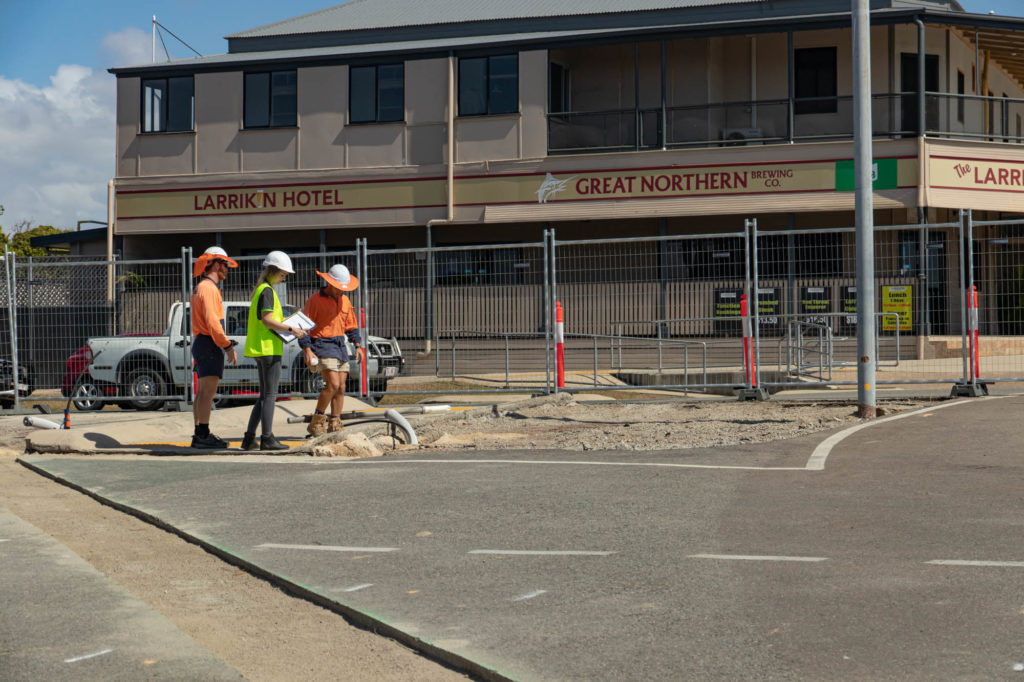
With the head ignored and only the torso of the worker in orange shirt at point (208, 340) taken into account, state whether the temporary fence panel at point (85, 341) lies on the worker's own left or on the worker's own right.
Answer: on the worker's own left

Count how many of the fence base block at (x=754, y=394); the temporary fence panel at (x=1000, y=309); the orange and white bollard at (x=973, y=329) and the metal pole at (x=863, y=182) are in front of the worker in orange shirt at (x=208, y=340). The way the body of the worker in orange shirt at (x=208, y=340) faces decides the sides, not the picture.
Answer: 4

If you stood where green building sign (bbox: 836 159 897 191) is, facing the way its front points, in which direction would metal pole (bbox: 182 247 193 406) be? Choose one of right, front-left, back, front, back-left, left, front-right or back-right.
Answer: front-right

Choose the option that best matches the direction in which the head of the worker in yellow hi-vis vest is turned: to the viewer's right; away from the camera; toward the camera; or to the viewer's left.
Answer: to the viewer's right

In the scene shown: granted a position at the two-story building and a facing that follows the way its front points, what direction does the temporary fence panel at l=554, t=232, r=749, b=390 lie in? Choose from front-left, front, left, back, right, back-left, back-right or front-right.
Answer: front

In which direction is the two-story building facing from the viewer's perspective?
toward the camera

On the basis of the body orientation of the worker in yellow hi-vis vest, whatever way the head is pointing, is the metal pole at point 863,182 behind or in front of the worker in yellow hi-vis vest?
in front

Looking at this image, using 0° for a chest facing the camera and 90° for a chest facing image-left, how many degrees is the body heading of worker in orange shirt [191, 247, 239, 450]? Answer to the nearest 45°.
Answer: approximately 270°

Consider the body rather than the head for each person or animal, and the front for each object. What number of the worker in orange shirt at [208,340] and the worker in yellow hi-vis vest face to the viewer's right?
2

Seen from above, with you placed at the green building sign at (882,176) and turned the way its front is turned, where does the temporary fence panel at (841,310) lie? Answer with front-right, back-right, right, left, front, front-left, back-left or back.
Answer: front

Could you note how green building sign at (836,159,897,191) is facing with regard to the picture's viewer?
facing the viewer

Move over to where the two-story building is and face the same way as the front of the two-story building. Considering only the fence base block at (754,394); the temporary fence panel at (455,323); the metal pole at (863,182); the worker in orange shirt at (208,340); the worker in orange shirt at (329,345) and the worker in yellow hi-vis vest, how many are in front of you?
6

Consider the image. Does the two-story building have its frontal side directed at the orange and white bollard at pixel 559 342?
yes

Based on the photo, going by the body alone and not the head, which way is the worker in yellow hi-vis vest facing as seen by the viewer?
to the viewer's right

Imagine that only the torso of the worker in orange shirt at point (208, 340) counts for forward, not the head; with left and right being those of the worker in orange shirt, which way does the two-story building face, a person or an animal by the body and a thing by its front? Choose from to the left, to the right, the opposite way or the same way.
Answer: to the right

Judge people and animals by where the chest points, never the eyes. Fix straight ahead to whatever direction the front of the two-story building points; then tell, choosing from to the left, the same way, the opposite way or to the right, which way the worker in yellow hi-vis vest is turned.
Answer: to the left

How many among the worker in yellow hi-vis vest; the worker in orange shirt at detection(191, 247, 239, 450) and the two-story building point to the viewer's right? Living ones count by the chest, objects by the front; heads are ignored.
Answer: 2

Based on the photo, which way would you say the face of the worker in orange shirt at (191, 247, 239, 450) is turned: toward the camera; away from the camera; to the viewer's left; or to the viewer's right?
to the viewer's right

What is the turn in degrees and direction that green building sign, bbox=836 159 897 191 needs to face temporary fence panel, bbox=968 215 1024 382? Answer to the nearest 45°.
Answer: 0° — it already faces it
